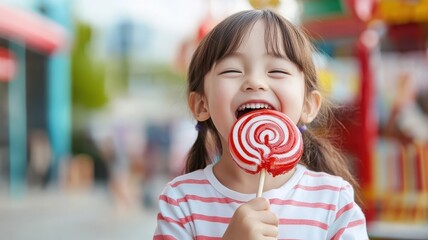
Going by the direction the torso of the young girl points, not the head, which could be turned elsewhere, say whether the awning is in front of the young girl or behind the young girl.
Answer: behind

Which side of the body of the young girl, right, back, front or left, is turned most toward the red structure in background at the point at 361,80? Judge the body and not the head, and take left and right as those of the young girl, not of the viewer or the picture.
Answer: back

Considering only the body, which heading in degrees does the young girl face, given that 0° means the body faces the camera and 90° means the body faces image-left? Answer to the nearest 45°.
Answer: approximately 0°

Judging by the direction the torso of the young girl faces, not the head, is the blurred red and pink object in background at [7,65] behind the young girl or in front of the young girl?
behind

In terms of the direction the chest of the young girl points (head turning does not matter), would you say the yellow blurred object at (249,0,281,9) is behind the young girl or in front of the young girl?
behind

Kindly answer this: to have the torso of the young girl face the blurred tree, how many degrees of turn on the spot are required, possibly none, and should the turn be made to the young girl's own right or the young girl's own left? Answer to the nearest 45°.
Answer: approximately 180°
